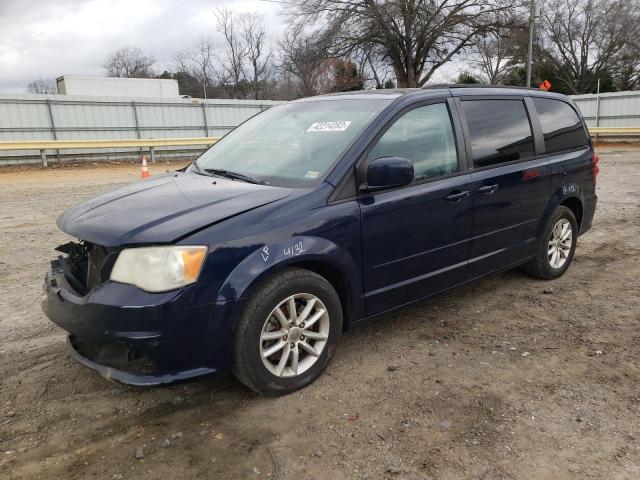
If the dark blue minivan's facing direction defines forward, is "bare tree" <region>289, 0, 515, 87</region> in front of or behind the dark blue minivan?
behind

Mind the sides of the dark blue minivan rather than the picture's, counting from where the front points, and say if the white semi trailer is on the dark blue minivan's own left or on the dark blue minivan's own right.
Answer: on the dark blue minivan's own right

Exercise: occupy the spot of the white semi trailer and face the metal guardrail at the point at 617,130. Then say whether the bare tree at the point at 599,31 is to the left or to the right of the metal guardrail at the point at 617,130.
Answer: left

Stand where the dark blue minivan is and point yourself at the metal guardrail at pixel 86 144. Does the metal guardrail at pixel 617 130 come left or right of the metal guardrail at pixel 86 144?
right

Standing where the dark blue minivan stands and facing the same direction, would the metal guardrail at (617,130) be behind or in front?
behind

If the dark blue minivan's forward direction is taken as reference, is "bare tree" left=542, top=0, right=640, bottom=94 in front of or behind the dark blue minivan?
behind

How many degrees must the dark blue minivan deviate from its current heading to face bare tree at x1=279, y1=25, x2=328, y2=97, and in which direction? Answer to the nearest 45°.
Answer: approximately 135° to its right

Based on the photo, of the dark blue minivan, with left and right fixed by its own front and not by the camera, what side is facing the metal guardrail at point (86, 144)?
right

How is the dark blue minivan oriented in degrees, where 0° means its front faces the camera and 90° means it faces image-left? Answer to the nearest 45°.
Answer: approximately 45°

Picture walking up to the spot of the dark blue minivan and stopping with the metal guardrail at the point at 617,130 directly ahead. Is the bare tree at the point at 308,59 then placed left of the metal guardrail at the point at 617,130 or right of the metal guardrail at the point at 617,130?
left
